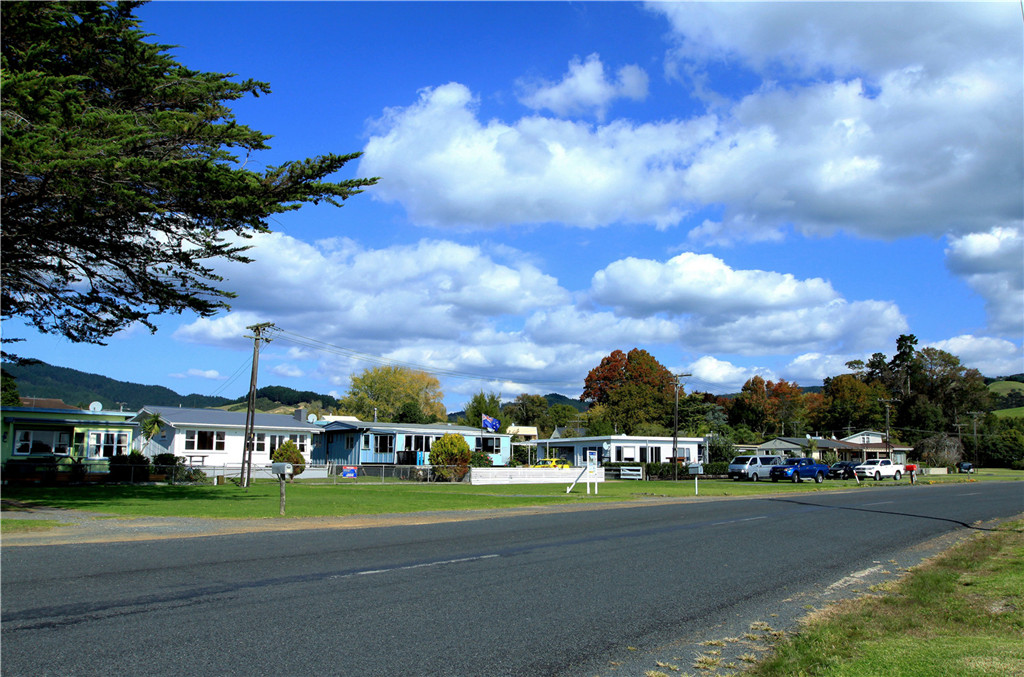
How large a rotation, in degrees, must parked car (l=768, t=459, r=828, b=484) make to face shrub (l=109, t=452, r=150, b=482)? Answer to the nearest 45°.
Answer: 0° — it already faces it

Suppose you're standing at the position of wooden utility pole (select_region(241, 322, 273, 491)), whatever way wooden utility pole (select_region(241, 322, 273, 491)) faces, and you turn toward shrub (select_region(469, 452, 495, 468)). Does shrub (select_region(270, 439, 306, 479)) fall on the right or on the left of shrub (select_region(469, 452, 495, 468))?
left

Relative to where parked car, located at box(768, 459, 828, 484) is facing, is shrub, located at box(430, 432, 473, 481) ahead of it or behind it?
ahead

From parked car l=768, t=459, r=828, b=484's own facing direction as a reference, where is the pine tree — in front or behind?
in front

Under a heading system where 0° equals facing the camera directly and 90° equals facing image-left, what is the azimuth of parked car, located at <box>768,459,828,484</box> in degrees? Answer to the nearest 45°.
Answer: approximately 45°

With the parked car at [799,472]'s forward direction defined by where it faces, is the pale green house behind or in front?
in front

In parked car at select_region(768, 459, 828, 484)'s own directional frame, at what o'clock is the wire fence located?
The wire fence is roughly at 12 o'clock from the parked car.

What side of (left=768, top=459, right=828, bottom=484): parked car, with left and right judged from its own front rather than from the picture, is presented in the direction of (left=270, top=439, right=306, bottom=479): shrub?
front
